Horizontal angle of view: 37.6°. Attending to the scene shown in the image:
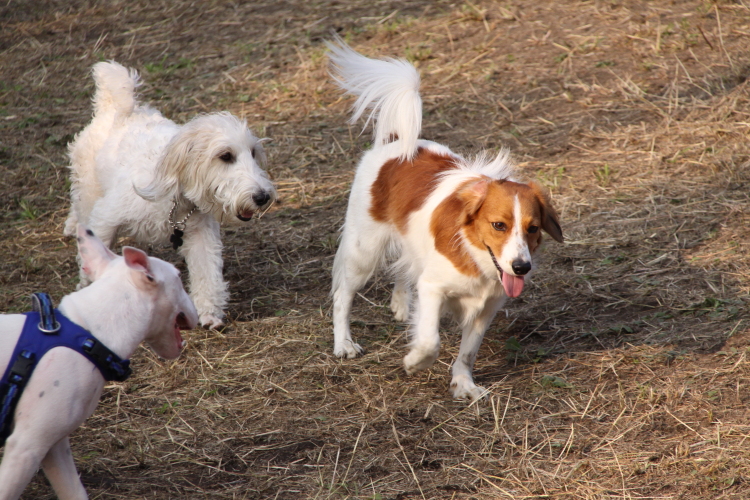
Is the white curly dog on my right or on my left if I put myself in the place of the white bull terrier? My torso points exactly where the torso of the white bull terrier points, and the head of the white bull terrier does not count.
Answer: on my left

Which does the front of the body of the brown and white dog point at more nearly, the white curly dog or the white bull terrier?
the white bull terrier

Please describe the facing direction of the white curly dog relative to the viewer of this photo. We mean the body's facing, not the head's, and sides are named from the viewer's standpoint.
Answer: facing the viewer and to the right of the viewer

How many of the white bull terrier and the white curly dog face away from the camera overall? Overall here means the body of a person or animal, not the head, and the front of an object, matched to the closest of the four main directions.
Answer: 0

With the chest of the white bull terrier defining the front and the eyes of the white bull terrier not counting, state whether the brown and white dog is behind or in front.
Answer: in front

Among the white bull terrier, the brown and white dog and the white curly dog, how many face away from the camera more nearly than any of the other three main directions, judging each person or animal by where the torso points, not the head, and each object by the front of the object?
0

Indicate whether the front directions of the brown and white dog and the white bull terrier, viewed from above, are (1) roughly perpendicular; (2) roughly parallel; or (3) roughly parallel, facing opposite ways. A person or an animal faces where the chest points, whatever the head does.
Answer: roughly perpendicular

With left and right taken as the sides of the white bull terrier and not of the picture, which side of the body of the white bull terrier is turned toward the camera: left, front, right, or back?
right

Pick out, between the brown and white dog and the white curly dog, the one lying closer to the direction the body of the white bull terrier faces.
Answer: the brown and white dog

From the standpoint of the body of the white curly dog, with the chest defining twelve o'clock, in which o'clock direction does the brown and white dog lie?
The brown and white dog is roughly at 12 o'clock from the white curly dog.

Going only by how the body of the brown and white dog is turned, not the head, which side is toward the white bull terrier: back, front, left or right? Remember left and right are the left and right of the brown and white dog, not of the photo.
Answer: right

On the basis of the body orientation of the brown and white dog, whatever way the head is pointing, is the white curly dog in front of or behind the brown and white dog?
behind
